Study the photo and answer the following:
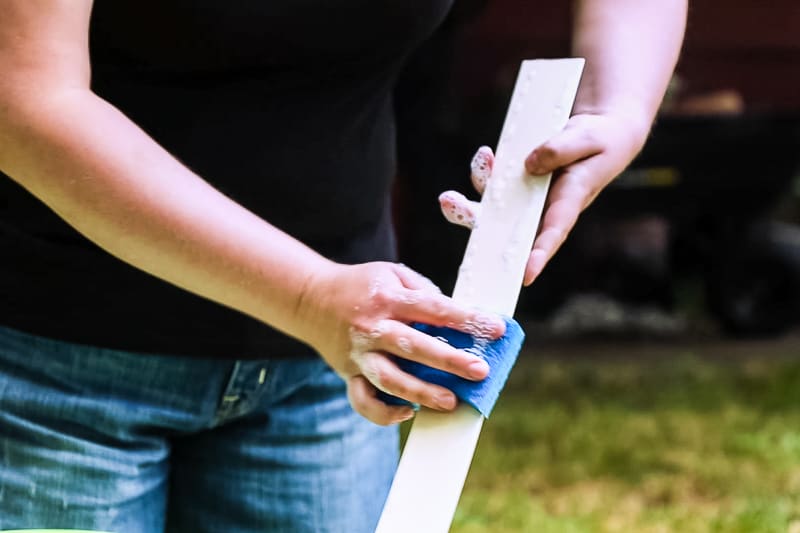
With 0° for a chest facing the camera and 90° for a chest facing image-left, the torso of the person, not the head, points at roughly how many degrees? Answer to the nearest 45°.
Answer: approximately 315°
